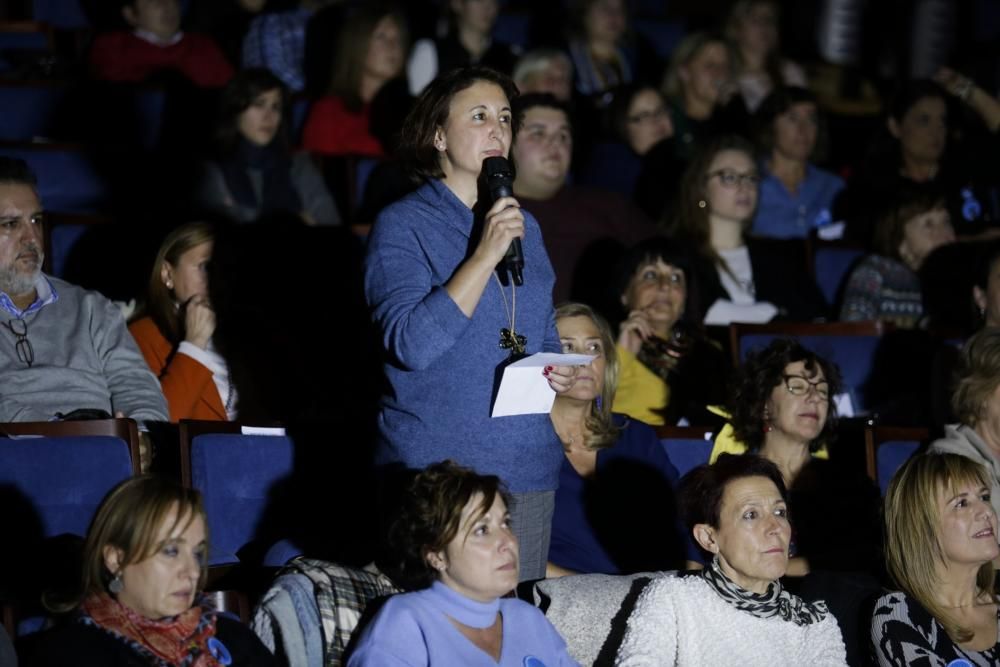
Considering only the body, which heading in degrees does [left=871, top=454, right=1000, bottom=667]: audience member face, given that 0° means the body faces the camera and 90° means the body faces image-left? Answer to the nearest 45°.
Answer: approximately 315°

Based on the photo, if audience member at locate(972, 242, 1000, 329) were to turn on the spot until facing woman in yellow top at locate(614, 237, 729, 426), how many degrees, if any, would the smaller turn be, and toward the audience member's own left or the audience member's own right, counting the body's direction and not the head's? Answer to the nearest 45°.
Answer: approximately 135° to the audience member's own right

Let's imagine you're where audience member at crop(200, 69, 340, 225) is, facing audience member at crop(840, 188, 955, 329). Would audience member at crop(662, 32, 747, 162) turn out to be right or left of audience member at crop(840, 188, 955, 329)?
left

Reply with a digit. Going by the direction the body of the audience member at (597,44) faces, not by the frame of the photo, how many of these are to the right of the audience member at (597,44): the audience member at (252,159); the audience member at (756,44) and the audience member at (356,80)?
2

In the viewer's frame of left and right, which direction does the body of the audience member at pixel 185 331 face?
facing to the right of the viewer

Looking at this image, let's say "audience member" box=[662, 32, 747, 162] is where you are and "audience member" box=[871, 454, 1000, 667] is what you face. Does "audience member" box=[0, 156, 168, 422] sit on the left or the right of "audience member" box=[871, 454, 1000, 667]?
right

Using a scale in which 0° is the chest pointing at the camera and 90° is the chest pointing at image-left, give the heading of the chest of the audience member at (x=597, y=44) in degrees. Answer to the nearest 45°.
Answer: approximately 315°
